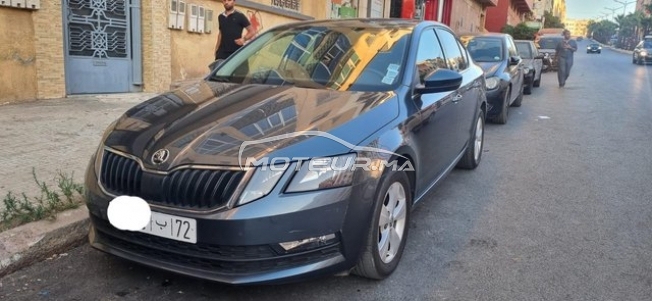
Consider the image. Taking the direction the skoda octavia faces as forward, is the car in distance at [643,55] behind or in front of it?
behind

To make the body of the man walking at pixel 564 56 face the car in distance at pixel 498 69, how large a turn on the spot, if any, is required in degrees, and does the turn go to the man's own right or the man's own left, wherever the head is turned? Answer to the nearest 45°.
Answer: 0° — they already face it

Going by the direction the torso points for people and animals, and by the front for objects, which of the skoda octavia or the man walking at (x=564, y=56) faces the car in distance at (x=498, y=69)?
the man walking

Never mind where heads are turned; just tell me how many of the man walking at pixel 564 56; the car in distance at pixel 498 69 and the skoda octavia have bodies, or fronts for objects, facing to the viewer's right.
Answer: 0

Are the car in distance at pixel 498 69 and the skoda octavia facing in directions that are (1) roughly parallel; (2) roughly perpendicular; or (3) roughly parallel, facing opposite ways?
roughly parallel

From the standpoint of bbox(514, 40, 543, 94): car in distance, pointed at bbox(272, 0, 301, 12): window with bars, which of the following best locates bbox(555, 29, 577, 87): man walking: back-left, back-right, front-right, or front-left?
back-right

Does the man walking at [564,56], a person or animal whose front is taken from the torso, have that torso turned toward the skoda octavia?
yes

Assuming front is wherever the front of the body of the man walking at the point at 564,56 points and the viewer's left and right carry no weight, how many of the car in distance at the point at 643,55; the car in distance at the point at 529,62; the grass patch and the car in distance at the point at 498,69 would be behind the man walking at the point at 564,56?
1

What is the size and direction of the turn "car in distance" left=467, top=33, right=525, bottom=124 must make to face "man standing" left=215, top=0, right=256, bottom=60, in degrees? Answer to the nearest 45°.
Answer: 0° — it already faces them

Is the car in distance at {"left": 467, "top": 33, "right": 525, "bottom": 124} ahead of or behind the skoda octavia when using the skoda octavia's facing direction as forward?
behind

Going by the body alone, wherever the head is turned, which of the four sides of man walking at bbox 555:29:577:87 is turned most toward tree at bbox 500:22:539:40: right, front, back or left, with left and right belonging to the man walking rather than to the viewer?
back

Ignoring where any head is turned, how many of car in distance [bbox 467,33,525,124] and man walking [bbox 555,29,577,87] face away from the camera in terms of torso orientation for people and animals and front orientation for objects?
0

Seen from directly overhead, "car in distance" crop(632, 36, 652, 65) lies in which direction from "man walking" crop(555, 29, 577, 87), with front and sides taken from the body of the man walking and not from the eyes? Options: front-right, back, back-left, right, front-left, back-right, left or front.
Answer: back

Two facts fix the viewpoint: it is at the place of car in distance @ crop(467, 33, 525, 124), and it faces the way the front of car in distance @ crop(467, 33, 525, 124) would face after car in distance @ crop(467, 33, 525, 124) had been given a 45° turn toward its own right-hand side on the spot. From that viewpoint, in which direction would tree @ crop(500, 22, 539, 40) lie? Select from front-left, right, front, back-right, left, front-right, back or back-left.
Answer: right

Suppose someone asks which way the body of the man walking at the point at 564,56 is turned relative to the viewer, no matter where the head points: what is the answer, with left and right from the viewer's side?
facing the viewer
